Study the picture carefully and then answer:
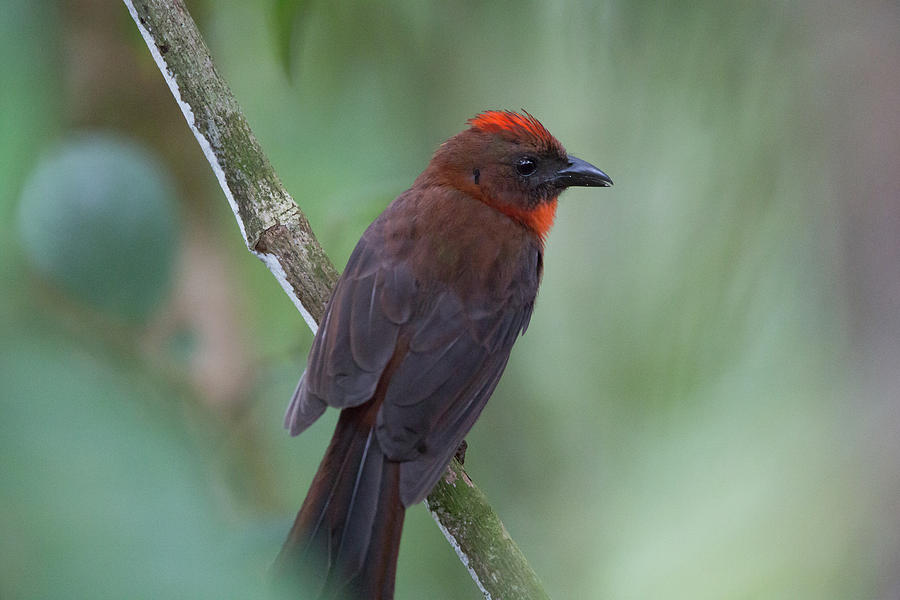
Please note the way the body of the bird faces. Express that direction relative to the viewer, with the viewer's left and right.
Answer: facing away from the viewer and to the right of the viewer

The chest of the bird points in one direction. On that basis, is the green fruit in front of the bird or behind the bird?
behind
